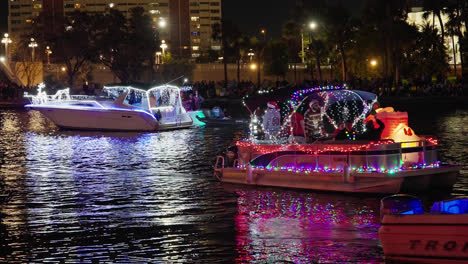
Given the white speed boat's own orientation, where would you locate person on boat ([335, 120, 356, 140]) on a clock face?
The person on boat is roughly at 7 o'clock from the white speed boat.

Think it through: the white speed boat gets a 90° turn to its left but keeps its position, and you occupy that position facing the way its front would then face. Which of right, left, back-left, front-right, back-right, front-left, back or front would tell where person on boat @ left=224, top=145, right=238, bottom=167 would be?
front-left

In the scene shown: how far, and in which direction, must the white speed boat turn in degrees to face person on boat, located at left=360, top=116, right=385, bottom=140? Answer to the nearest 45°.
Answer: approximately 135° to its left

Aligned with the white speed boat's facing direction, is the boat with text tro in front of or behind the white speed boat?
behind

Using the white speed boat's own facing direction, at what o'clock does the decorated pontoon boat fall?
The decorated pontoon boat is roughly at 7 o'clock from the white speed boat.

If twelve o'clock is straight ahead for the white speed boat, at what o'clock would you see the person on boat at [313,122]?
The person on boat is roughly at 7 o'clock from the white speed boat.

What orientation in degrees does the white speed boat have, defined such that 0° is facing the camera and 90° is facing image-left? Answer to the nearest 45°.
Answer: approximately 135°
